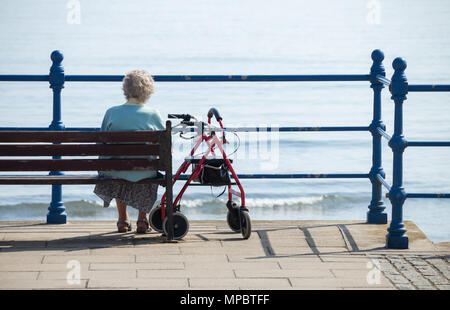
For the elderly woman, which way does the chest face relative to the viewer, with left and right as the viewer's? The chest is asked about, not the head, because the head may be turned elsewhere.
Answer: facing away from the viewer

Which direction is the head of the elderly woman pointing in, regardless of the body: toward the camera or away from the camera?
away from the camera

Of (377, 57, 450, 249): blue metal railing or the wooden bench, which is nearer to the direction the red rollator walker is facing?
the blue metal railing

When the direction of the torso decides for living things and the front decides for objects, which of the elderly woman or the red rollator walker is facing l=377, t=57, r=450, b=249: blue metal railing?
the red rollator walker

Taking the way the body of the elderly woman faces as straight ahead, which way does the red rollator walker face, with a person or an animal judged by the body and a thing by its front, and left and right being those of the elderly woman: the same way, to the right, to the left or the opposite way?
to the right

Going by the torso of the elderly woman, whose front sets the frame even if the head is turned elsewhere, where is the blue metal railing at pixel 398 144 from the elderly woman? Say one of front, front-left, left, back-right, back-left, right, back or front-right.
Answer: right

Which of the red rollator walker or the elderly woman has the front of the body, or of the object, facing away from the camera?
the elderly woman

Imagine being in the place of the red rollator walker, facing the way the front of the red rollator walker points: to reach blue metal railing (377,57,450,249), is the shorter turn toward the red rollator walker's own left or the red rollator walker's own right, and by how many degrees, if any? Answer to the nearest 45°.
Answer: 0° — it already faces it

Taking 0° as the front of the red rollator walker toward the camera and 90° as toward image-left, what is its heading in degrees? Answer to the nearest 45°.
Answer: approximately 270°

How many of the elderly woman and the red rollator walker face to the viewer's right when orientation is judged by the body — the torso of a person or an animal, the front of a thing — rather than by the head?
1
